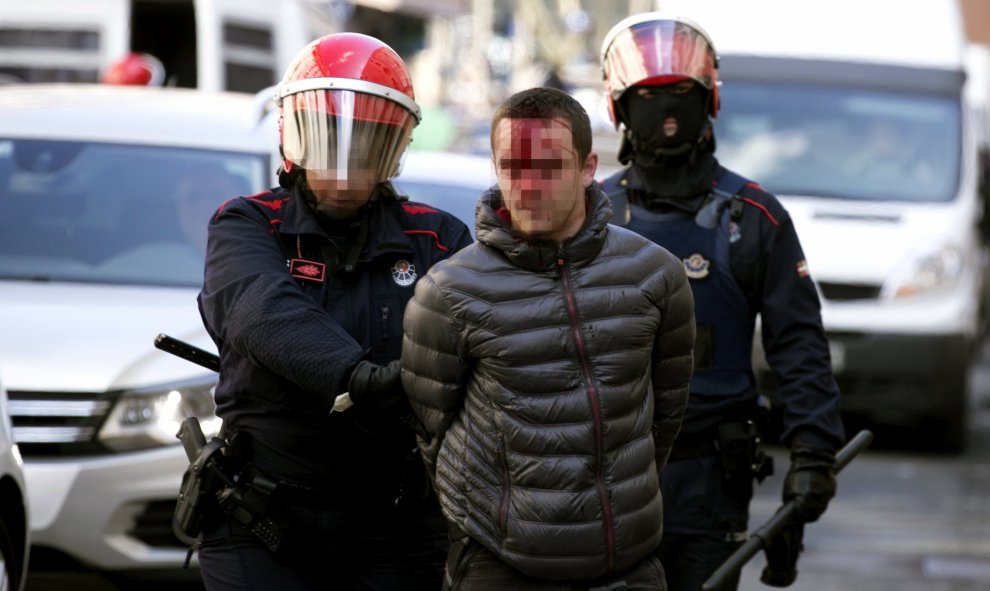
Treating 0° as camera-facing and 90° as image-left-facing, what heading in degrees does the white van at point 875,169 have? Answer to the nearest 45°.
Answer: approximately 0°

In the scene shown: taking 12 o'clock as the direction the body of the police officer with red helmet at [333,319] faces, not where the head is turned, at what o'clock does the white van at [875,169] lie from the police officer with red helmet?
The white van is roughly at 7 o'clock from the police officer with red helmet.

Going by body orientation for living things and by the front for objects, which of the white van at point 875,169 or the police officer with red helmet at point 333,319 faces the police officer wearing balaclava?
the white van

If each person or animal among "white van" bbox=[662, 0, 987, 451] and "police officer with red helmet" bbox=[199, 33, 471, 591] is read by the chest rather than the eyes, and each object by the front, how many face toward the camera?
2
